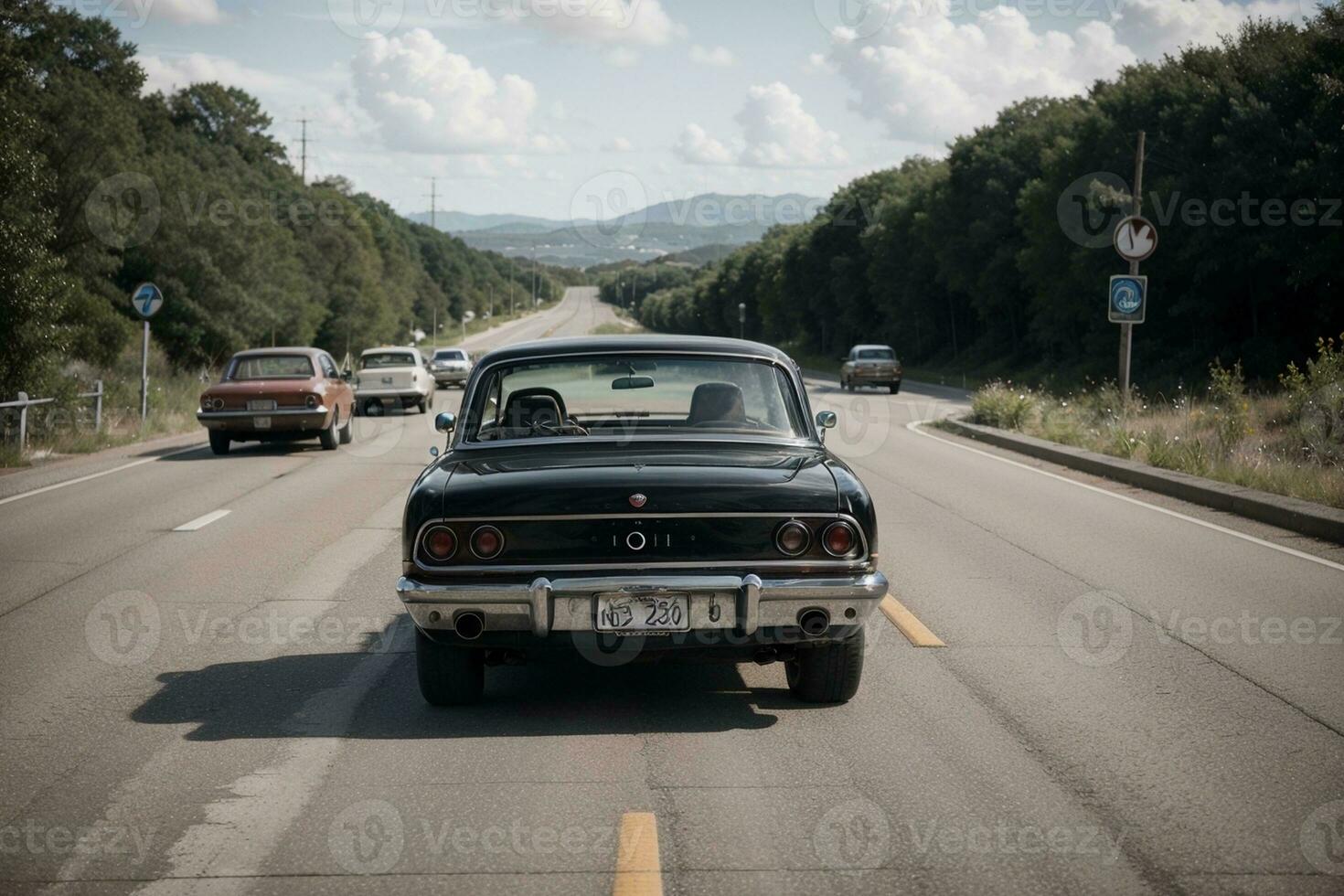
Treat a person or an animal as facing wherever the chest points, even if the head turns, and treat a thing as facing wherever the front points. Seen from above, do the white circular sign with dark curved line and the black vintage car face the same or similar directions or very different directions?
very different directions

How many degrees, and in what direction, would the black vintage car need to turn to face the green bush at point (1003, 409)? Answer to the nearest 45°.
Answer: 0° — it already faces it

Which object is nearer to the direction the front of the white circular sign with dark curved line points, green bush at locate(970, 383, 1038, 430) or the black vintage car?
the black vintage car

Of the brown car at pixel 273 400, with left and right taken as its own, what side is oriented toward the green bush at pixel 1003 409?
right

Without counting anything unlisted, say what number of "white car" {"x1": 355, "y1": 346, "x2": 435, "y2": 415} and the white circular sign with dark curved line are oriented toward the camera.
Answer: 1

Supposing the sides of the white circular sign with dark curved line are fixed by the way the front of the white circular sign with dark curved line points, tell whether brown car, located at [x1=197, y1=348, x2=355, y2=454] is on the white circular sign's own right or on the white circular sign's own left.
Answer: on the white circular sign's own right

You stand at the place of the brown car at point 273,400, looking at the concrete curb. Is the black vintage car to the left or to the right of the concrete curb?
right

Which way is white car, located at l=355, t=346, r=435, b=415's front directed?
away from the camera

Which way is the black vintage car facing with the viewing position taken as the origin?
facing away from the viewer

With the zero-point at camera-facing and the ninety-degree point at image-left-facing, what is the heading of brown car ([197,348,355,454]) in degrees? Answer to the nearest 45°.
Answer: approximately 180°

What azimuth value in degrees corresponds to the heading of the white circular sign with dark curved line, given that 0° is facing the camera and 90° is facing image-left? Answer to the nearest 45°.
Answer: approximately 0°

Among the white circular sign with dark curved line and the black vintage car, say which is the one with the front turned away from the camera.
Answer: the black vintage car

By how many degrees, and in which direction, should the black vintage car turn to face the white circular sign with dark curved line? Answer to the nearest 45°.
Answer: approximately 45° to its right

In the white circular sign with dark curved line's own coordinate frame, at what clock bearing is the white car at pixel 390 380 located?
The white car is roughly at 4 o'clock from the white circular sign with dark curved line.

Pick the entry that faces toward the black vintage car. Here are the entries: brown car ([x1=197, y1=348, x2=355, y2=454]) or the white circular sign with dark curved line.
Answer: the white circular sign with dark curved line

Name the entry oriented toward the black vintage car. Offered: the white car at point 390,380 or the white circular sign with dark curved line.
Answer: the white circular sign with dark curved line

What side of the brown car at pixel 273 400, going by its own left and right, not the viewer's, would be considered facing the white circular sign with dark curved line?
right
